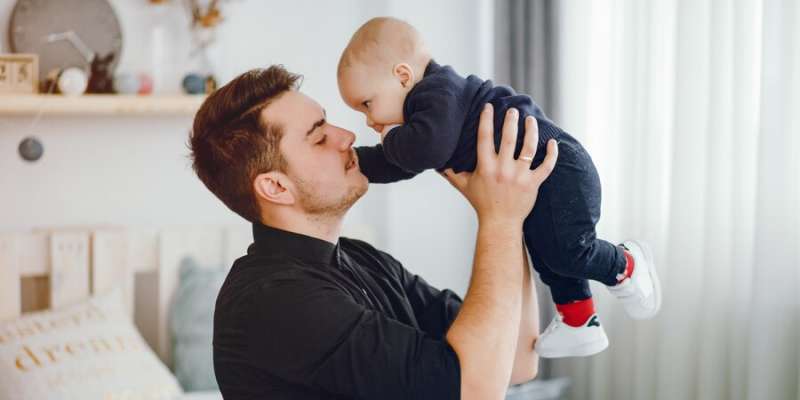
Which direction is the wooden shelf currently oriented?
toward the camera

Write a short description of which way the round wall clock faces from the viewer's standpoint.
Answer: facing the viewer

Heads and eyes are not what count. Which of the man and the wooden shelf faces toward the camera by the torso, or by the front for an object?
the wooden shelf

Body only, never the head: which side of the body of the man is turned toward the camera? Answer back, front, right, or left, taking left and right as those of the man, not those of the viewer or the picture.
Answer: right

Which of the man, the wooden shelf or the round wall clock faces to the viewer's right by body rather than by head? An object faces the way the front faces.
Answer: the man

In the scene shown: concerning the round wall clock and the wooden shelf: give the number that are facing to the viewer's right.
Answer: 0

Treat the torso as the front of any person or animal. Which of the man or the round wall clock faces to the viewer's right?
the man

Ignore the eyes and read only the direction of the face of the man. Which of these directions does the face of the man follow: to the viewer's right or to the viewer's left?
to the viewer's right
